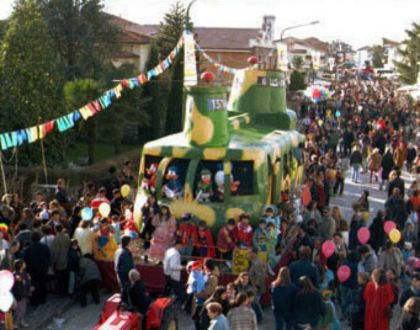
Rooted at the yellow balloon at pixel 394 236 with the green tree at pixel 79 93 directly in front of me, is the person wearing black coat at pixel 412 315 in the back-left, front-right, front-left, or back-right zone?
back-left

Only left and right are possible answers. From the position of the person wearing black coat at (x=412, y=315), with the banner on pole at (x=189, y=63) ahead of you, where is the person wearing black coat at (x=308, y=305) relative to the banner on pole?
left

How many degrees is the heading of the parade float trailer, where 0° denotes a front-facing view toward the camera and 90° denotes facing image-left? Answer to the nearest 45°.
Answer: approximately 45°

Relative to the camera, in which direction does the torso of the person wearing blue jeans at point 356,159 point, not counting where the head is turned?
away from the camera

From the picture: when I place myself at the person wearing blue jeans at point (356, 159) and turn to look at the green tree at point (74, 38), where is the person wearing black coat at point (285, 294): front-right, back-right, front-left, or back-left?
back-left

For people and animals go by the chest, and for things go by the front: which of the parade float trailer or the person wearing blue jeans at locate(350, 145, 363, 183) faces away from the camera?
the person wearing blue jeans

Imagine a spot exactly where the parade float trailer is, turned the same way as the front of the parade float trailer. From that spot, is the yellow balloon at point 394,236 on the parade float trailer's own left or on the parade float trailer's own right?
on the parade float trailer's own left

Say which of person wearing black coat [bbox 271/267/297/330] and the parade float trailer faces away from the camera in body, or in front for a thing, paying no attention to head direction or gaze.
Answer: the person wearing black coat

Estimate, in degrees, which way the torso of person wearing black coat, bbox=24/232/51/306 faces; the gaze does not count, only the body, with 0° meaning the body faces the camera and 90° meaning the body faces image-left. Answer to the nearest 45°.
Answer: approximately 180°

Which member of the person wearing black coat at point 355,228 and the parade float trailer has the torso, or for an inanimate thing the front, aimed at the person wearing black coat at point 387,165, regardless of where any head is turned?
the person wearing black coat at point 355,228

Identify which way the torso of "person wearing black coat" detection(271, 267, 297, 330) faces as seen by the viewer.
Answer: away from the camera

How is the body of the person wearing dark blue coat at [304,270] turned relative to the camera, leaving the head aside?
away from the camera

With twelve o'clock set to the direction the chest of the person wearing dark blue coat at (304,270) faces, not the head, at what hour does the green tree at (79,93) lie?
The green tree is roughly at 11 o'clock from the person wearing dark blue coat.

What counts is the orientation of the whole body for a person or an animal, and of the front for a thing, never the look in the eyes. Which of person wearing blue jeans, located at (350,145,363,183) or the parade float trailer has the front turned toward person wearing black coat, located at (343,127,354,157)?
the person wearing blue jeans
